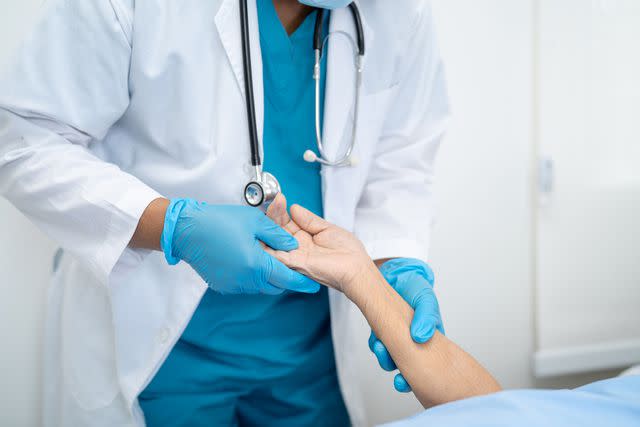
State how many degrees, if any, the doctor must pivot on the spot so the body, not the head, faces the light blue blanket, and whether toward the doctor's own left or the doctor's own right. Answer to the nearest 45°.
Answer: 0° — they already face it

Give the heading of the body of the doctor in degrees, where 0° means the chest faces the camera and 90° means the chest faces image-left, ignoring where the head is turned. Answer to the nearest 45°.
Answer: approximately 315°
